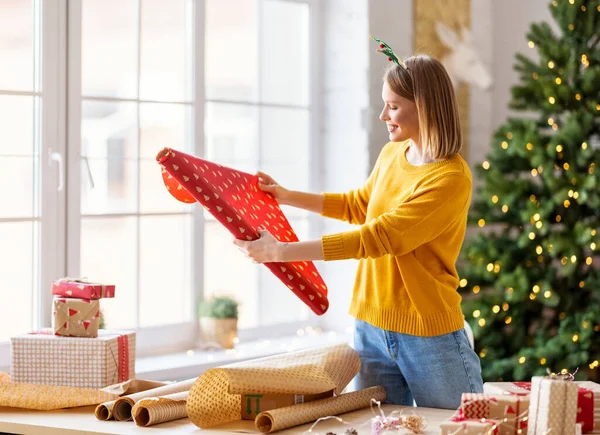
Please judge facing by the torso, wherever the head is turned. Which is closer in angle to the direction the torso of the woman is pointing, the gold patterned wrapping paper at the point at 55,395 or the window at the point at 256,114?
the gold patterned wrapping paper

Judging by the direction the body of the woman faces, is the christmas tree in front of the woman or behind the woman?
behind

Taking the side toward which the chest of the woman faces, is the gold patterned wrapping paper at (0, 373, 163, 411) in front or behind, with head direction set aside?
in front

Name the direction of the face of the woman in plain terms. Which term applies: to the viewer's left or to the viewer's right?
to the viewer's left

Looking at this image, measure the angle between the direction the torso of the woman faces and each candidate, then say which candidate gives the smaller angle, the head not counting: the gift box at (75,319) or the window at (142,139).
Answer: the gift box

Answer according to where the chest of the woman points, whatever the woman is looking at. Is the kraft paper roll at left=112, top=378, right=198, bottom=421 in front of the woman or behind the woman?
in front

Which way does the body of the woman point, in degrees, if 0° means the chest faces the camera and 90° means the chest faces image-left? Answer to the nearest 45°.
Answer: approximately 45°

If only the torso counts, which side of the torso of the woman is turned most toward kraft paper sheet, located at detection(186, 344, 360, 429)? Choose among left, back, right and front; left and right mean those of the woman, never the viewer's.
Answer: front
